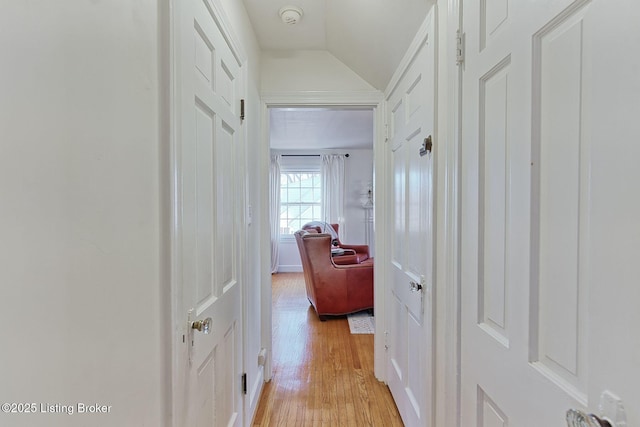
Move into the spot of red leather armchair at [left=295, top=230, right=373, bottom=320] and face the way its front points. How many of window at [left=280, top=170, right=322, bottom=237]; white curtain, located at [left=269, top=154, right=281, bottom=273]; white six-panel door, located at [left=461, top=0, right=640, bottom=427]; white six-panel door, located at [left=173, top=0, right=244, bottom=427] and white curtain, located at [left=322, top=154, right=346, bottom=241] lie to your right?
2

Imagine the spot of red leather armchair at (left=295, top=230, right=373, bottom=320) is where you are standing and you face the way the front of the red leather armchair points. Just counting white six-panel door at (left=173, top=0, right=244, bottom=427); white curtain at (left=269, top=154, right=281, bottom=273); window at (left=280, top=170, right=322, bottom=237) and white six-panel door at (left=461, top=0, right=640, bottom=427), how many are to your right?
2

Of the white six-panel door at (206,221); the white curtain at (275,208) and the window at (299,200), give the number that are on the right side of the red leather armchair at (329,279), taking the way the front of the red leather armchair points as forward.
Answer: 1

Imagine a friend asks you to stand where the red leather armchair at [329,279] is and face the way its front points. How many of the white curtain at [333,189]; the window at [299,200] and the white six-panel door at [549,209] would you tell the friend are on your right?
1

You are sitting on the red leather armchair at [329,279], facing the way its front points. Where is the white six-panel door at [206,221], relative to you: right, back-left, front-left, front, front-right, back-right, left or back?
right

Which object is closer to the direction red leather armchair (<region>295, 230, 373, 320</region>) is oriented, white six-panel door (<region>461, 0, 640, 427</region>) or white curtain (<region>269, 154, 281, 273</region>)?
the white six-panel door

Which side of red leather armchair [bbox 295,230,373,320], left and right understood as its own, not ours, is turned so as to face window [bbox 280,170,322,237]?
left

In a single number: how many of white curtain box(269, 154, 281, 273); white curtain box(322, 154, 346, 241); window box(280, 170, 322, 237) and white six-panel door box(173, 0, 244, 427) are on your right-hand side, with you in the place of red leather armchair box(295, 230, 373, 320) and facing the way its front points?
1

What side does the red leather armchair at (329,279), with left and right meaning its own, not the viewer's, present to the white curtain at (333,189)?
left

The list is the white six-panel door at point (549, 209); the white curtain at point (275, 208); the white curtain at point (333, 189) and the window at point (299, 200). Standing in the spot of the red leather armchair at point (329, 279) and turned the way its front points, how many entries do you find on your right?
1

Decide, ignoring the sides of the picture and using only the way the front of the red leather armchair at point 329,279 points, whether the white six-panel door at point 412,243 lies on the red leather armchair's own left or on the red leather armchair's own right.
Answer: on the red leather armchair's own right

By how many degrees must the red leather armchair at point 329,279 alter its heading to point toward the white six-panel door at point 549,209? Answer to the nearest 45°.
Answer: approximately 90° to its right

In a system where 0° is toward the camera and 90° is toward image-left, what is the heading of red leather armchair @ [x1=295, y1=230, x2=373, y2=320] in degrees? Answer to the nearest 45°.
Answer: approximately 270°
